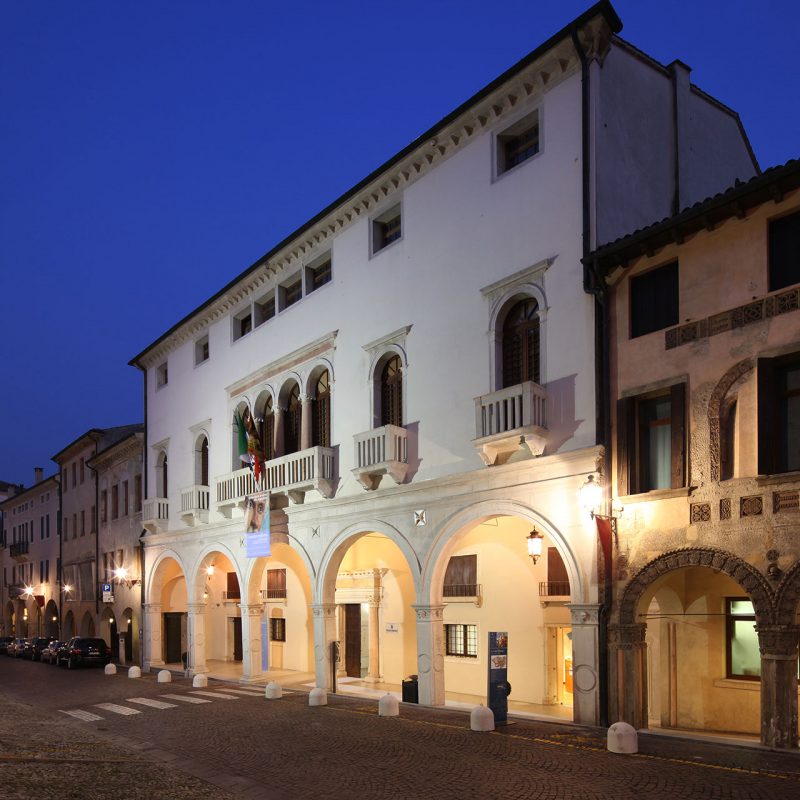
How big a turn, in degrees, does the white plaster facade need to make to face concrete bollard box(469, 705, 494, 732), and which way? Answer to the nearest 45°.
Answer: approximately 45° to its left

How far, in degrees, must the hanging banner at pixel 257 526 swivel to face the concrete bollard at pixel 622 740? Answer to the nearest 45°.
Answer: approximately 45° to its left

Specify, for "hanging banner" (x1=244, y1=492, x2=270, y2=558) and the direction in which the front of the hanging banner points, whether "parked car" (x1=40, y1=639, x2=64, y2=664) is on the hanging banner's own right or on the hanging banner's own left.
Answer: on the hanging banner's own right
